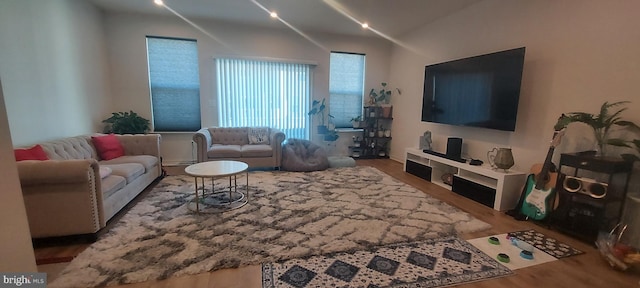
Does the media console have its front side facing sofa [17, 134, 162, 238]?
yes

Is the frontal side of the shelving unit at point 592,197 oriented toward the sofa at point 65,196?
yes

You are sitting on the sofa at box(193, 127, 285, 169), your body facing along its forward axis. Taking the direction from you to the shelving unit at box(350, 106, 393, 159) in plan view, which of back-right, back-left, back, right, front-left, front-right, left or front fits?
left

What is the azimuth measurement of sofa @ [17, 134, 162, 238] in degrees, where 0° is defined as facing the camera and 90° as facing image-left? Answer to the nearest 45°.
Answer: approximately 315°

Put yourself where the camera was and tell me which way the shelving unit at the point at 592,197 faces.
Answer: facing the viewer and to the left of the viewer

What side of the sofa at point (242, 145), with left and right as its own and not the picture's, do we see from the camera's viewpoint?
front

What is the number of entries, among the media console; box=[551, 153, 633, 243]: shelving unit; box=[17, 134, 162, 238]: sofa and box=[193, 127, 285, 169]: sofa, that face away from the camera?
0

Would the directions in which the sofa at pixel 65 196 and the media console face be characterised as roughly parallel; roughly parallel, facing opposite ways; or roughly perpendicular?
roughly parallel, facing opposite ways

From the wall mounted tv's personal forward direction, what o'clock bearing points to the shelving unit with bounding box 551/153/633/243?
The shelving unit is roughly at 9 o'clock from the wall mounted tv.

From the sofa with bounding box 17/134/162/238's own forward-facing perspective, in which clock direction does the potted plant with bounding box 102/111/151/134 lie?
The potted plant is roughly at 8 o'clock from the sofa.

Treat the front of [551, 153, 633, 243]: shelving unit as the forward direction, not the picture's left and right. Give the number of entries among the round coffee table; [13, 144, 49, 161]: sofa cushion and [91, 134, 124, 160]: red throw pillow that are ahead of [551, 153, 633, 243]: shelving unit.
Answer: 3

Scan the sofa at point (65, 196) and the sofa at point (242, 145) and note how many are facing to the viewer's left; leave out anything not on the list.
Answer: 0

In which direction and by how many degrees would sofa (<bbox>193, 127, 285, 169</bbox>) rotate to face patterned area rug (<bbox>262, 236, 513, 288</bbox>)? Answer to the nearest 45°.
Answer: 0° — it already faces it

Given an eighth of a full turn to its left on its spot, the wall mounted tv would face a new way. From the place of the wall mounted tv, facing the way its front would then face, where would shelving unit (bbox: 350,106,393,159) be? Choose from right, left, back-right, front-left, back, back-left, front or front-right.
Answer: back-right

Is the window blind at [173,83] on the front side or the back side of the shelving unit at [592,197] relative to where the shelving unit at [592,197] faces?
on the front side

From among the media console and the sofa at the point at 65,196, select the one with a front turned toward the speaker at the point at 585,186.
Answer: the sofa

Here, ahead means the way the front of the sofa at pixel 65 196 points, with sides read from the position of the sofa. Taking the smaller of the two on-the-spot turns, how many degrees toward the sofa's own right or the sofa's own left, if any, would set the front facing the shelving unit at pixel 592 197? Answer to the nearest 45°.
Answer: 0° — it already faces it
